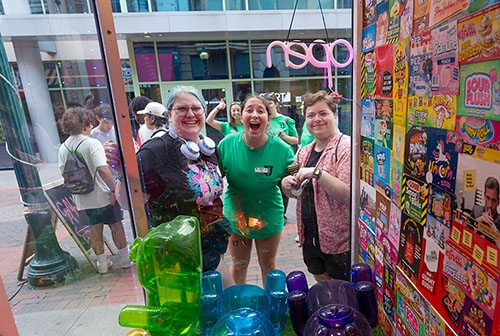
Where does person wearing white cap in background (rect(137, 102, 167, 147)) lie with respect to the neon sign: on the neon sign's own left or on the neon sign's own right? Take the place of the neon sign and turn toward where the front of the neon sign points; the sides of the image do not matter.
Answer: on the neon sign's own left

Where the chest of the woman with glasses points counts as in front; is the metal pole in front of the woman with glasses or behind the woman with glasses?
behind

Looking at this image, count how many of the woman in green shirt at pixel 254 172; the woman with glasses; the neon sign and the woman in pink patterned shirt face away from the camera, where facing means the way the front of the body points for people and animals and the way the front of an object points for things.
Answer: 1

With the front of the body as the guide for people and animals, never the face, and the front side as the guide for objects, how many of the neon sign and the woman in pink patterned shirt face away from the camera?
1

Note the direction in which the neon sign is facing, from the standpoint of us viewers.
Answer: facing away from the viewer

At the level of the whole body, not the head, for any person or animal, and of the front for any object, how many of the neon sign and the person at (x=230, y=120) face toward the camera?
1

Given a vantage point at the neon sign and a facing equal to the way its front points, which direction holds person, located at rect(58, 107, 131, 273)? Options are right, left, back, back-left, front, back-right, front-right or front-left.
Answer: left

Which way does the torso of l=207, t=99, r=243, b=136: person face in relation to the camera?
toward the camera

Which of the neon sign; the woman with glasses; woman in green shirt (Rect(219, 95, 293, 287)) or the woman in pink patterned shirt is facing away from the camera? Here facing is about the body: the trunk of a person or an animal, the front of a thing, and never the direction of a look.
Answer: the neon sign

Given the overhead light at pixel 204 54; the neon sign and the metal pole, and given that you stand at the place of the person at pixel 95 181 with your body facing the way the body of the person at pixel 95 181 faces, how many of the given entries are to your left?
1

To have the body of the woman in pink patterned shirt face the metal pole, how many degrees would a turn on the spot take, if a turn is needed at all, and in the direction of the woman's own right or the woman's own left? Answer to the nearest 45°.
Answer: approximately 45° to the woman's own right
